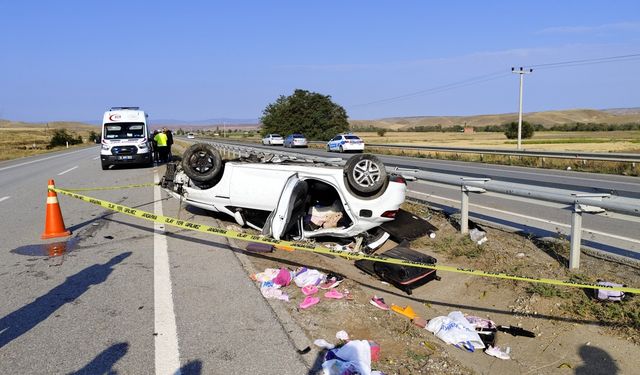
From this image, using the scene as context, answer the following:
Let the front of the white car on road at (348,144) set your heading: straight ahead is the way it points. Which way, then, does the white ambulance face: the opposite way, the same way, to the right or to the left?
the opposite way

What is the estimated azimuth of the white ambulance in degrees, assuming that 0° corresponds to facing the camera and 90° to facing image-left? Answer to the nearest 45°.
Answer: approximately 0°

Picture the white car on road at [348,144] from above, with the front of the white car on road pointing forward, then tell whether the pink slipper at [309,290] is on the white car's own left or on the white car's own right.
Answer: on the white car's own left

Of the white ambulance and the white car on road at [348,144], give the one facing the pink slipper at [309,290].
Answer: the white ambulance

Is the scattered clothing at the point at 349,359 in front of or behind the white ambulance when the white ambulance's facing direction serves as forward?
in front

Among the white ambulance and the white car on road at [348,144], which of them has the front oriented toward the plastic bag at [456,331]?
the white ambulance

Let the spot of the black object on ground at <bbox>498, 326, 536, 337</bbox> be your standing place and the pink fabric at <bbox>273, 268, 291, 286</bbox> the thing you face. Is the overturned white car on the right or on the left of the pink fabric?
right

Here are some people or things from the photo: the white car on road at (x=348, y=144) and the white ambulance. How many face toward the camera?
1

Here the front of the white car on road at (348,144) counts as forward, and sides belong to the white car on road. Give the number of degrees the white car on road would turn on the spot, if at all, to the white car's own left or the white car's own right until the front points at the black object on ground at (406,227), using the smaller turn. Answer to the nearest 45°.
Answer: approximately 135° to the white car's own left

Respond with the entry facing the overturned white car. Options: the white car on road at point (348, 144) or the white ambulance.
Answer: the white ambulance

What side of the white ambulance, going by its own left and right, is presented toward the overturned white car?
front

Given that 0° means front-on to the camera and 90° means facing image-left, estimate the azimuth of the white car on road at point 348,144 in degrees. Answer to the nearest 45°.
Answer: approximately 135°

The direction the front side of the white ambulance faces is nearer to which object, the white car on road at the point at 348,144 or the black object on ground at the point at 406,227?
the black object on ground

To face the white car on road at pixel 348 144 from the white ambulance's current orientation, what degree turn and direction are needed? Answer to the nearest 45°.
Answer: approximately 135° to its left

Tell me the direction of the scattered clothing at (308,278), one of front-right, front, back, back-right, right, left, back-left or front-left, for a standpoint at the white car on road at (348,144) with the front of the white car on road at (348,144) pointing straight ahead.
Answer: back-left
